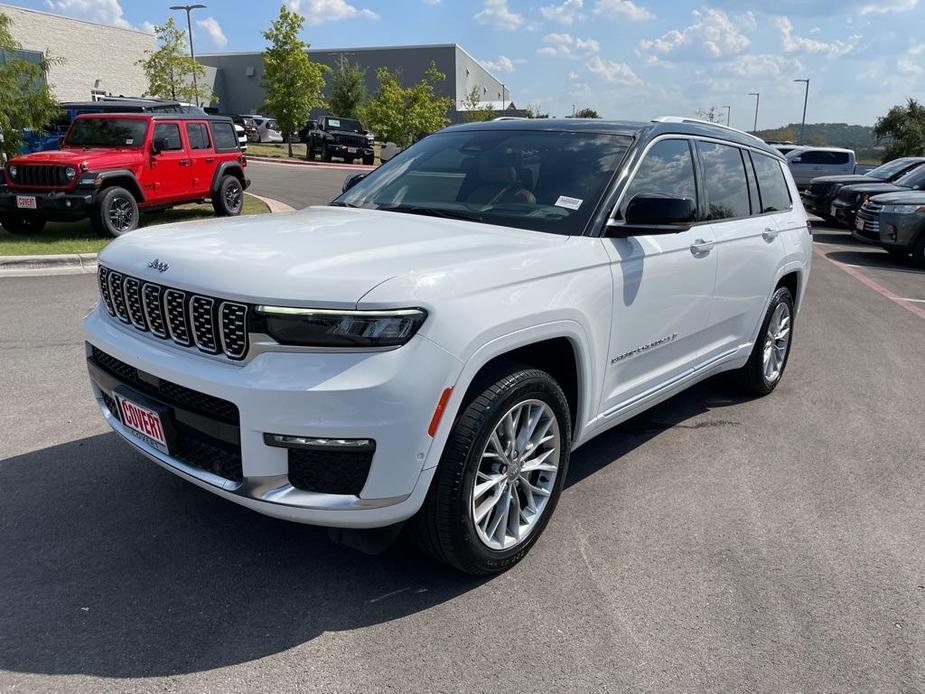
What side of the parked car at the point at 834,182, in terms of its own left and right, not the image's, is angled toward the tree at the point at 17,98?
front

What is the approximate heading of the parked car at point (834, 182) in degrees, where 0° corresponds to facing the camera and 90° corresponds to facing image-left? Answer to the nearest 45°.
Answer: approximately 45°

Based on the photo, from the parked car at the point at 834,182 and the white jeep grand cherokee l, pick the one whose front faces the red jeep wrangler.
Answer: the parked car

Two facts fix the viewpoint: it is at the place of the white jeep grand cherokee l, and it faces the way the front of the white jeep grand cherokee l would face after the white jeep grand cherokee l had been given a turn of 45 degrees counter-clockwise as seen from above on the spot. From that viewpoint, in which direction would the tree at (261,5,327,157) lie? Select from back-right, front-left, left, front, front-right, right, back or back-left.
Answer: back

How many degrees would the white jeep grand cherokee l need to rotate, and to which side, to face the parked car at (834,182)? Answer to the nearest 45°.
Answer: approximately 180°

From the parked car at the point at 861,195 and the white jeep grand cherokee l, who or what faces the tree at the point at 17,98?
the parked car

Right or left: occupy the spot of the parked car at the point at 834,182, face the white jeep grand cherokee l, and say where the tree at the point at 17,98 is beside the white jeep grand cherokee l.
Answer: right

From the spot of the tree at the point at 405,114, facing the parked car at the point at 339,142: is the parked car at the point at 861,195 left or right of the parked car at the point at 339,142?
left

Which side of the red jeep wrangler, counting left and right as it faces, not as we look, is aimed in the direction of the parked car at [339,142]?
back

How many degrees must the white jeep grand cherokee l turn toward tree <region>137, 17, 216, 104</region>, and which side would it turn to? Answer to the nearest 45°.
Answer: approximately 135° to its right

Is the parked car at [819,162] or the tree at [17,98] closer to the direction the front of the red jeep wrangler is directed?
the tree

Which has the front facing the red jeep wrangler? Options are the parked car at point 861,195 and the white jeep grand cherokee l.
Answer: the parked car

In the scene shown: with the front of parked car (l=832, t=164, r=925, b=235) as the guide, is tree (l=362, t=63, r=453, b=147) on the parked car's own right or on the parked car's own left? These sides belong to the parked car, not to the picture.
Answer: on the parked car's own right
